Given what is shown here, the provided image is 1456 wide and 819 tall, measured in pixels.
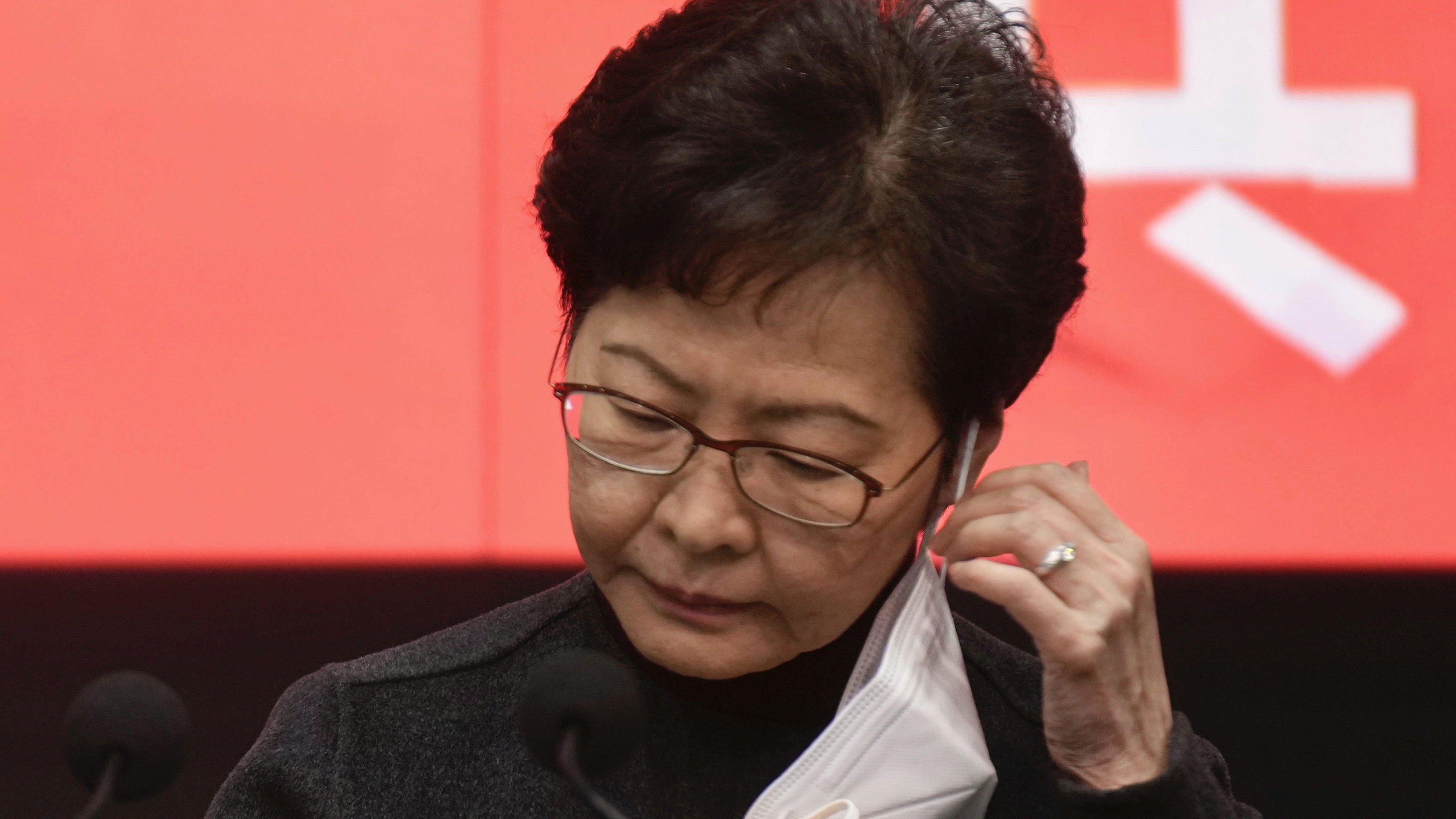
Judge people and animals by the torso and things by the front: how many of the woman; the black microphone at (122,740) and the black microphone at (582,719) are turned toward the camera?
1

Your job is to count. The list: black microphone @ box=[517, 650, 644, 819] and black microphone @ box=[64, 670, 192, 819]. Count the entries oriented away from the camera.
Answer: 2

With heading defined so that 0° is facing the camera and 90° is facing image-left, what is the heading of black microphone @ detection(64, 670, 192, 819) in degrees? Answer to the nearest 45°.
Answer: approximately 180°

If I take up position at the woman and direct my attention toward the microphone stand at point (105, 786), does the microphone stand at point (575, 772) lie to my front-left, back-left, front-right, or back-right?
front-left

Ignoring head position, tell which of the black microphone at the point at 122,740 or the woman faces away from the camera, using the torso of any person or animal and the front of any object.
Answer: the black microphone

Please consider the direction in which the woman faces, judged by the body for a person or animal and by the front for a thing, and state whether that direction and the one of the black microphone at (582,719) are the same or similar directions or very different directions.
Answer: very different directions

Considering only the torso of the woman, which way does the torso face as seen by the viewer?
toward the camera

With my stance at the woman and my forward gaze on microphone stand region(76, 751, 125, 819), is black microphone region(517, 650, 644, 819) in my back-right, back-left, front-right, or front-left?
front-left

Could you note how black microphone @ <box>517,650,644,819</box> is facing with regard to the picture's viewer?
facing away from the viewer

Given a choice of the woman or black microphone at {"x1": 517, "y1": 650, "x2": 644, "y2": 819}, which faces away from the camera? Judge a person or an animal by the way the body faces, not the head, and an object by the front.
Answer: the black microphone

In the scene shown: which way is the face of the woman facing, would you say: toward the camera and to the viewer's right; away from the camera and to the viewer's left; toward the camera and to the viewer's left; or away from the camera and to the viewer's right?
toward the camera and to the viewer's left
